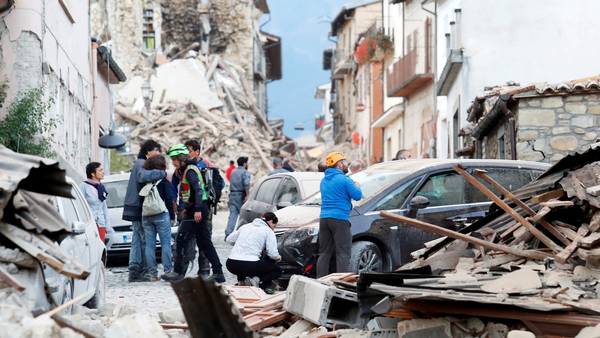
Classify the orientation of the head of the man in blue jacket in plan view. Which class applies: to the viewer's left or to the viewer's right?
to the viewer's right

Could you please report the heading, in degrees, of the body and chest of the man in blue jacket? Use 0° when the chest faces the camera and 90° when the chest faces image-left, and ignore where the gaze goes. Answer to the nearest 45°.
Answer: approximately 225°

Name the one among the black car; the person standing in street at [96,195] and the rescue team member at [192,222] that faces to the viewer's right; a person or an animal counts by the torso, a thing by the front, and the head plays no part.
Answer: the person standing in street

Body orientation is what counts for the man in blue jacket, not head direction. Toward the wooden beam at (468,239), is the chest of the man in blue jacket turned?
no

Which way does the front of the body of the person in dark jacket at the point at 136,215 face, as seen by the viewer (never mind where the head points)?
to the viewer's right

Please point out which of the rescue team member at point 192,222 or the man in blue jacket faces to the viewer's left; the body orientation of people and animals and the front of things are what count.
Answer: the rescue team member

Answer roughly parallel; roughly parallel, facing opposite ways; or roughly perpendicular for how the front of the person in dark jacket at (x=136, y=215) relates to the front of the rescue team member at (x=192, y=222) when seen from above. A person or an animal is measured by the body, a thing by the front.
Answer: roughly parallel, facing opposite ways

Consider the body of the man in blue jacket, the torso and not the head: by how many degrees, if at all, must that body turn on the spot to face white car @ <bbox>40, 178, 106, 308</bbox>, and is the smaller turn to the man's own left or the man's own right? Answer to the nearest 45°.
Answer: approximately 180°

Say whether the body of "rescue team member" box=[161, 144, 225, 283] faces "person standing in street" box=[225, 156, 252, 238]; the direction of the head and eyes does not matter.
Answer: no

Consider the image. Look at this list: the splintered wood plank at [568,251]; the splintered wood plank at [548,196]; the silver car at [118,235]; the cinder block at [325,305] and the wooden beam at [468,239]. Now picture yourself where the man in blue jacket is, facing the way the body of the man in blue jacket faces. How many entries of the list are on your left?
1

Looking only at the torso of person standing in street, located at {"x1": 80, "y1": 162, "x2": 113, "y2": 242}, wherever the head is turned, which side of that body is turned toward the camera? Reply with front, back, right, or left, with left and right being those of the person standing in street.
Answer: right

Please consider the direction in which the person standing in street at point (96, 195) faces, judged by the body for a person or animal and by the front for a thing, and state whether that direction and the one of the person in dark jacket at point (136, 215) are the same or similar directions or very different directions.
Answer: same or similar directions
